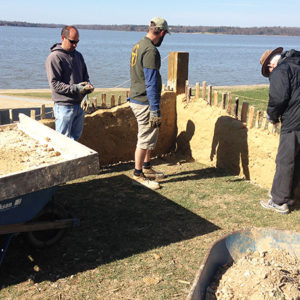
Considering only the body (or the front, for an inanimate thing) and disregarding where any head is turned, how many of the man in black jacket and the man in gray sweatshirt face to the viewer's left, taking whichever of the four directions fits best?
1

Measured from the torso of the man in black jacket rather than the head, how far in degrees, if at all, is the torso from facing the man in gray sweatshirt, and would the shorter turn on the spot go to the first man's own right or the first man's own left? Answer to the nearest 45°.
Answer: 0° — they already face them

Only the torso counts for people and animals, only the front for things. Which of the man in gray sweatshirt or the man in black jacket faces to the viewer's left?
the man in black jacket

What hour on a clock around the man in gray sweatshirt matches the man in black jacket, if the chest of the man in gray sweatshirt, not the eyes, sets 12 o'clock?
The man in black jacket is roughly at 11 o'clock from the man in gray sweatshirt.

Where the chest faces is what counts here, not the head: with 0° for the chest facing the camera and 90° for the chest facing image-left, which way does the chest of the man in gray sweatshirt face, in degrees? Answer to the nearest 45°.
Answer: approximately 315°

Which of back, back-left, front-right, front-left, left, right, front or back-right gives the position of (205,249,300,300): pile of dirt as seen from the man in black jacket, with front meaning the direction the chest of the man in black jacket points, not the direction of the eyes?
left

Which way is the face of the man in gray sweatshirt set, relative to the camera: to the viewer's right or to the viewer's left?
to the viewer's right

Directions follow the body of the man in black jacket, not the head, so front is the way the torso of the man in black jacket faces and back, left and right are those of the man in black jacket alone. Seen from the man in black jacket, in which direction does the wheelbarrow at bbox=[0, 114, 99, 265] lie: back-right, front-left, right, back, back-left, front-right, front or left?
front-left

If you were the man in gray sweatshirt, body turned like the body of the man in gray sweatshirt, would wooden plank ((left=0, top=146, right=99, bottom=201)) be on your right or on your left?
on your right

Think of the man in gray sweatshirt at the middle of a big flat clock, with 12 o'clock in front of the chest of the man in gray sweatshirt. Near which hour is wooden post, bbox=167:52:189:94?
The wooden post is roughly at 9 o'clock from the man in gray sweatshirt.

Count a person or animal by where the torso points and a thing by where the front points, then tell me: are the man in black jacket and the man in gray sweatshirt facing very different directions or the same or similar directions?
very different directions

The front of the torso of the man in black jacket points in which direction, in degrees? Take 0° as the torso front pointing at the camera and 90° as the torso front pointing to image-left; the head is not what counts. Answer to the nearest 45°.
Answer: approximately 90°

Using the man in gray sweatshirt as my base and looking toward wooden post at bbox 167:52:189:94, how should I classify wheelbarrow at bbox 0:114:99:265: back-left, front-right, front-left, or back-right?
back-right

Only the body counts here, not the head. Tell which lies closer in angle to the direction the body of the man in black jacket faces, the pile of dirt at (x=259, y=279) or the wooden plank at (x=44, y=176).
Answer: the wooden plank
